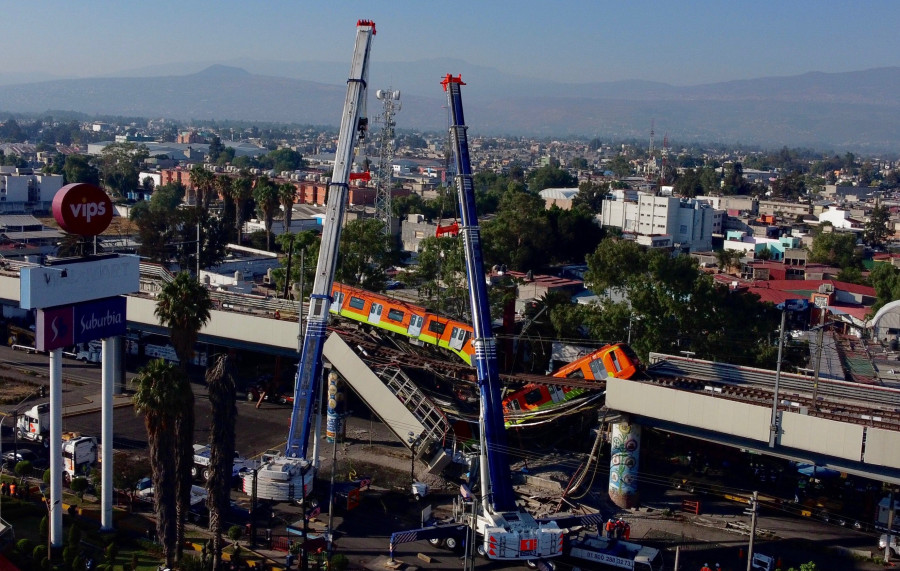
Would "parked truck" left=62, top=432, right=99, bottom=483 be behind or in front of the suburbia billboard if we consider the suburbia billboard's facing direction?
behind

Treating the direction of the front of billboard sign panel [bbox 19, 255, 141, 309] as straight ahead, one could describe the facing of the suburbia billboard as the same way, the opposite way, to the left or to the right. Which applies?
the same way

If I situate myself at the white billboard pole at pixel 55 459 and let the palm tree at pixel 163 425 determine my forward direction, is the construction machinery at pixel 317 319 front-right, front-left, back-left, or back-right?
front-left

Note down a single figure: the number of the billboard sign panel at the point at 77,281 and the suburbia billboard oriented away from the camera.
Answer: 0

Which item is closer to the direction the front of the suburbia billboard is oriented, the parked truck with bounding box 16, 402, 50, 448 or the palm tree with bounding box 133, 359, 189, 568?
the palm tree

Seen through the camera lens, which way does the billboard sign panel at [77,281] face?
facing the viewer and to the right of the viewer

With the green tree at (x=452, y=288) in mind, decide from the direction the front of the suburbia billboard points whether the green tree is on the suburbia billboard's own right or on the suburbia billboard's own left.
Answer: on the suburbia billboard's own left

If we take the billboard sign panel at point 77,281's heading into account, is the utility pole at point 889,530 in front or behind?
in front
